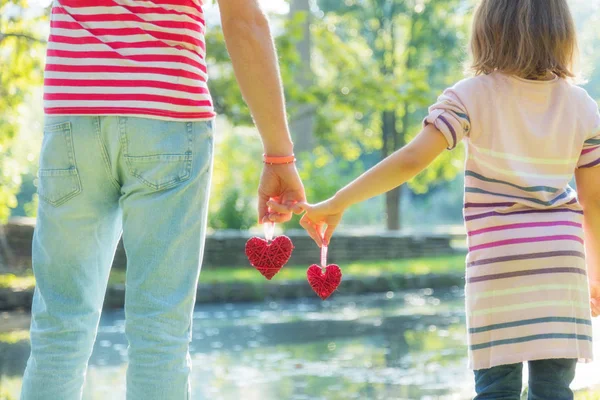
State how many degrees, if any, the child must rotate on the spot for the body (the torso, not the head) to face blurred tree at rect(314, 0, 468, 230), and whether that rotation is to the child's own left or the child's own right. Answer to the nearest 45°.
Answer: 0° — they already face it

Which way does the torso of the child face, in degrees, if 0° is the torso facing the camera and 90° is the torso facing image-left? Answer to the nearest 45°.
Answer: approximately 180°

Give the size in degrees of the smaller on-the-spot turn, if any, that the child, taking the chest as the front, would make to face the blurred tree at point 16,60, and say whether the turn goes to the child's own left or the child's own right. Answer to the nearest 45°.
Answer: approximately 45° to the child's own left

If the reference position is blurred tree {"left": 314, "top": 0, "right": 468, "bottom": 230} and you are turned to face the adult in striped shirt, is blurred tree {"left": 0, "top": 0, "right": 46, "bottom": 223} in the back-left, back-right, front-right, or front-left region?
front-right

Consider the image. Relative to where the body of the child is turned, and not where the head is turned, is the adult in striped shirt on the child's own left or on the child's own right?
on the child's own left

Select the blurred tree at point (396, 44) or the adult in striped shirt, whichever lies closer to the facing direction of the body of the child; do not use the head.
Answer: the blurred tree

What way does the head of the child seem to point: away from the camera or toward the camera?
away from the camera

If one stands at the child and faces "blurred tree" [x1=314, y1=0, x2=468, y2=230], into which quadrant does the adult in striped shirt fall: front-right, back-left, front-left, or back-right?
back-left

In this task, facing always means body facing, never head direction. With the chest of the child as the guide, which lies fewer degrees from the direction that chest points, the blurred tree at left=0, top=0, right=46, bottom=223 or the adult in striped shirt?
the blurred tree
